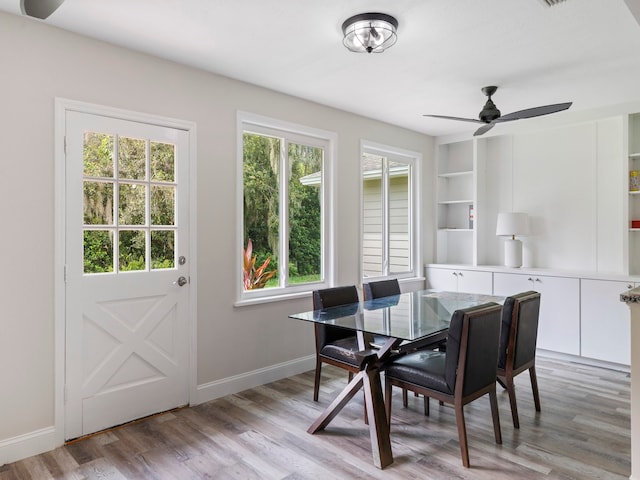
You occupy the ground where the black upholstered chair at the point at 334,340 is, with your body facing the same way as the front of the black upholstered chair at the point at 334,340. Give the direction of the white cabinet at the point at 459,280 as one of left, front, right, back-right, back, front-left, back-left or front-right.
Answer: left

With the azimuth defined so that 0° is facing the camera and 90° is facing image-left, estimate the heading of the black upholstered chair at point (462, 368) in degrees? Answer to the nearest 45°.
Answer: approximately 135°

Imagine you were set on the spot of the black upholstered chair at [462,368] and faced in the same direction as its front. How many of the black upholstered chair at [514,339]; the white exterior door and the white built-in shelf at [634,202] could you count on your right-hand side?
2

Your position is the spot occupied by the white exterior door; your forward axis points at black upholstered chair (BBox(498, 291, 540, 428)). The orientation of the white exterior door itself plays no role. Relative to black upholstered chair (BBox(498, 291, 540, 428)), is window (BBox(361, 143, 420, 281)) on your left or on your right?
left

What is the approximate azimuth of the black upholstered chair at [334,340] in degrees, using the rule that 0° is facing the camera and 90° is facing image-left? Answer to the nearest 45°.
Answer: approximately 315°

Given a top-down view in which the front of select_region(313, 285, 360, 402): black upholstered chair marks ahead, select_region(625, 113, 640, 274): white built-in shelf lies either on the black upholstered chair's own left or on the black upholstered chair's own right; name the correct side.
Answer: on the black upholstered chair's own left

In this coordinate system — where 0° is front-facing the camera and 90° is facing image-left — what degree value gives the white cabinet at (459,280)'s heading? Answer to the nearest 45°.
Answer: approximately 45°

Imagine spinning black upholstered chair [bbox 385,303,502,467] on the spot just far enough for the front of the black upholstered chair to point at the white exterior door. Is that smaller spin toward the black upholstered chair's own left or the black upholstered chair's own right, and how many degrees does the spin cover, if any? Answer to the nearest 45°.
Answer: approximately 45° to the black upholstered chair's own left

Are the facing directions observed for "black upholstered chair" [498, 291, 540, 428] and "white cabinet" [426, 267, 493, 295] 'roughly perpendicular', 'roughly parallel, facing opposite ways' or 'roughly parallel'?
roughly perpendicular

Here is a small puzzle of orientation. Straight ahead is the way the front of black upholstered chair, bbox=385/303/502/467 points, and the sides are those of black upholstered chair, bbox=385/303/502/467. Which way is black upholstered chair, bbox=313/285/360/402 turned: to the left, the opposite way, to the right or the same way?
the opposite way

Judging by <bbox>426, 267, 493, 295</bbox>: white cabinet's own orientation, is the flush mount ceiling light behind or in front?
in front

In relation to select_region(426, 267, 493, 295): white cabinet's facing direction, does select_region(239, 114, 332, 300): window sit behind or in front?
in front

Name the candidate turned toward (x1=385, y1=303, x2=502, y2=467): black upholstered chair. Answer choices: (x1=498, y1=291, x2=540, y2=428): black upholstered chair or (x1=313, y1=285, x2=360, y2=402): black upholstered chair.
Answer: (x1=313, y1=285, x2=360, y2=402): black upholstered chair

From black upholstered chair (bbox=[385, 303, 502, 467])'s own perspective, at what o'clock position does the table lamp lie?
The table lamp is roughly at 2 o'clock from the black upholstered chair.
